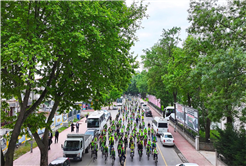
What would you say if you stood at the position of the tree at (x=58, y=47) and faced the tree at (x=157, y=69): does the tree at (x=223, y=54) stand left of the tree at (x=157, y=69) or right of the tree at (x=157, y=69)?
right

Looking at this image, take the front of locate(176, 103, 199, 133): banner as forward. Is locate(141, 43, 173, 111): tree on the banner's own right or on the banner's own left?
on the banner's own right

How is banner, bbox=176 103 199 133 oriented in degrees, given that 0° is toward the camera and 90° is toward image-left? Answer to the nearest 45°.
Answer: approximately 45°
